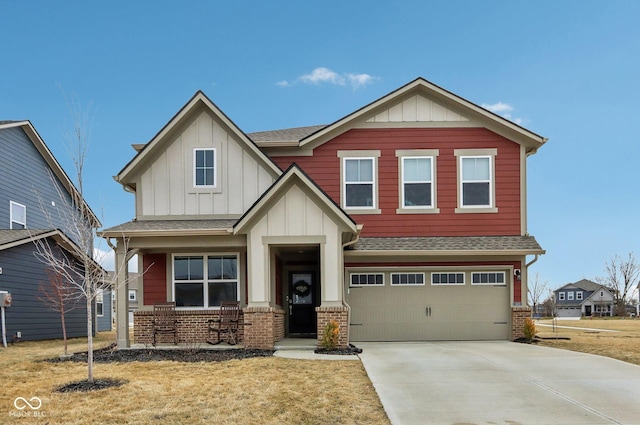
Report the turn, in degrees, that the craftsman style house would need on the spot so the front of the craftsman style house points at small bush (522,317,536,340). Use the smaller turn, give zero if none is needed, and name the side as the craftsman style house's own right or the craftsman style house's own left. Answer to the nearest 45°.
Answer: approximately 90° to the craftsman style house's own left

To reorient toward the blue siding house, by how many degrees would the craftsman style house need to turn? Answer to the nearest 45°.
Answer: approximately 135° to its right

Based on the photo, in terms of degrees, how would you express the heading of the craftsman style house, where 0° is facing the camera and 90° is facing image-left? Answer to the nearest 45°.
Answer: approximately 0°

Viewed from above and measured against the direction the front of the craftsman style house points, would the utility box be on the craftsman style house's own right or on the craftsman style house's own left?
on the craftsman style house's own right
